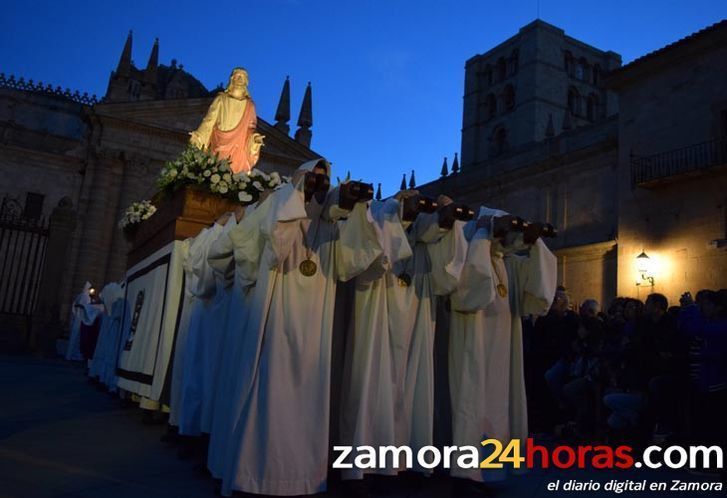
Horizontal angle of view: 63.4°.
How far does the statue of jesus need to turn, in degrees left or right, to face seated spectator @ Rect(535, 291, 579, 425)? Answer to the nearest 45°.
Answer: approximately 45° to its left

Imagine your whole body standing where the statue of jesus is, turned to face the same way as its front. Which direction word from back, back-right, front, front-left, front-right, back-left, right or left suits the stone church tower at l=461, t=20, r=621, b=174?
back-left

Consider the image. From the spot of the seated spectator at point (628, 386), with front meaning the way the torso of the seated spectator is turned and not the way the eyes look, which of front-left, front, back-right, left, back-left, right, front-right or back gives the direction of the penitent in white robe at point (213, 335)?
front-left

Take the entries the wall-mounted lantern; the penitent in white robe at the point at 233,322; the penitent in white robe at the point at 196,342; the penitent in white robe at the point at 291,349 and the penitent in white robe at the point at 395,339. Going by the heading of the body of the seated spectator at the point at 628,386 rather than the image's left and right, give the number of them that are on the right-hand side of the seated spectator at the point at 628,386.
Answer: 1

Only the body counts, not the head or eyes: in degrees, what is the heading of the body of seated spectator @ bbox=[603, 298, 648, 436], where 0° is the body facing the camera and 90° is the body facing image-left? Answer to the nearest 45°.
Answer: approximately 90°

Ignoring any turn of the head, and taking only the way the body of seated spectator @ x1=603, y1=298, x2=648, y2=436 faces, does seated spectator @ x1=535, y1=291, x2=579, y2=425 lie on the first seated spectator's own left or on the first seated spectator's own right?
on the first seated spectator's own right

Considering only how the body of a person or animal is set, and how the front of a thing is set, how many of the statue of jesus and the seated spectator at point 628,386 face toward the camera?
1

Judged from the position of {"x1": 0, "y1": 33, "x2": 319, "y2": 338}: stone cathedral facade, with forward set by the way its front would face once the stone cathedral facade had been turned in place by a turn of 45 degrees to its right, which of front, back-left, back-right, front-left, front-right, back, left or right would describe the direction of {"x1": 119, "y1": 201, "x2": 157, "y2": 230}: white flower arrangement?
front

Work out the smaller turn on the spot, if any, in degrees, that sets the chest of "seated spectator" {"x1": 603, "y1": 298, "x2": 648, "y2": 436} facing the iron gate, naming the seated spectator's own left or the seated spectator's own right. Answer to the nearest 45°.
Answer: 0° — they already face it

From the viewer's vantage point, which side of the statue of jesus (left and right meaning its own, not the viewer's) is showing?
front

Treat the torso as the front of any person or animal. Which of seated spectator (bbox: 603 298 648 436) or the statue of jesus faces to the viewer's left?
the seated spectator

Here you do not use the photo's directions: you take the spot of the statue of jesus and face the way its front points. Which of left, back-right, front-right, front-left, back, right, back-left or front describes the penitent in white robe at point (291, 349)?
front

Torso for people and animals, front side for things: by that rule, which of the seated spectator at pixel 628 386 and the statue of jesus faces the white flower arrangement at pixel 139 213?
the seated spectator

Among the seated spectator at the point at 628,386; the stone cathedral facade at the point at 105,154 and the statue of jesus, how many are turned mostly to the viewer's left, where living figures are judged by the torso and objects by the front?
1

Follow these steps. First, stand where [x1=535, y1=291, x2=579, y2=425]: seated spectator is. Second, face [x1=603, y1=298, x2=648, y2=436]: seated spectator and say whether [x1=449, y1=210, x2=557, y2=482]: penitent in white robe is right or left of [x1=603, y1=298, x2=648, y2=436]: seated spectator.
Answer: right
